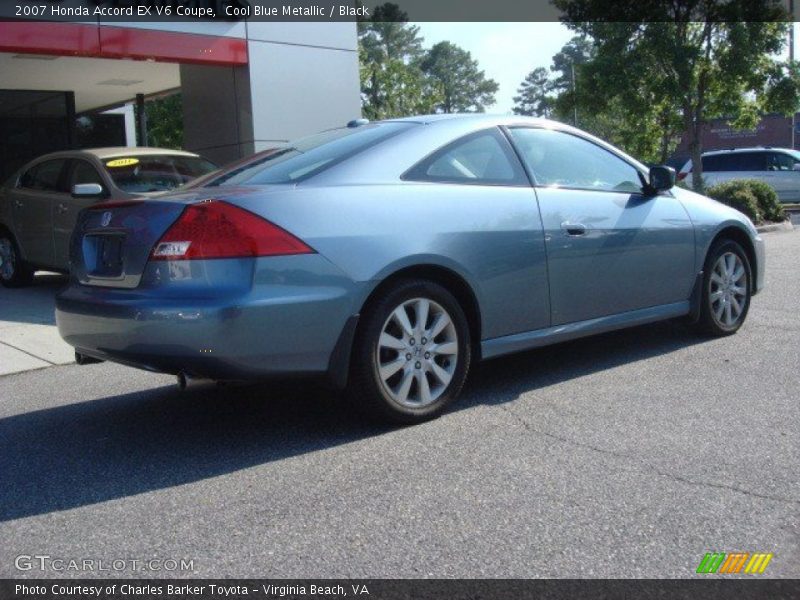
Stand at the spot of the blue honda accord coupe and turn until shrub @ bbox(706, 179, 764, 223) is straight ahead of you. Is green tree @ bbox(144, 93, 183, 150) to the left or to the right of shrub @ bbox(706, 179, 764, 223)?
left

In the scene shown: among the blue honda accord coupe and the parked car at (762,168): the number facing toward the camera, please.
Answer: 0

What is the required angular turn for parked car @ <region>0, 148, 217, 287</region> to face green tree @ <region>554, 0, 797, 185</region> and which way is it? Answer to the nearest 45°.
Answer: approximately 90° to its left

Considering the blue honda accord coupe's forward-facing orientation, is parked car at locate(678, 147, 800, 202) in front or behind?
in front

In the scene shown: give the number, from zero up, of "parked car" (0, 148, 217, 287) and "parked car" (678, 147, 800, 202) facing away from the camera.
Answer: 0

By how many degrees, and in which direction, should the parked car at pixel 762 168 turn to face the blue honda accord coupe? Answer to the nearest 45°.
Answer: approximately 90° to its right

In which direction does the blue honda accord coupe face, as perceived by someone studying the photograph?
facing away from the viewer and to the right of the viewer

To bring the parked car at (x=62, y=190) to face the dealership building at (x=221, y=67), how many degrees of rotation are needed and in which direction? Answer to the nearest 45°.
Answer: approximately 90° to its left

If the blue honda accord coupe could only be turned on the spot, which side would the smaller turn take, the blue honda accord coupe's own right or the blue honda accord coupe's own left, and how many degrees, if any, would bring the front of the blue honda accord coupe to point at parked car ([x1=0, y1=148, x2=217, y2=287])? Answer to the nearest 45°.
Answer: approximately 90° to the blue honda accord coupe's own left

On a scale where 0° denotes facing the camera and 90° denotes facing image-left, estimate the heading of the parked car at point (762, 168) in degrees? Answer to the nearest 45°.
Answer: approximately 270°
